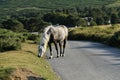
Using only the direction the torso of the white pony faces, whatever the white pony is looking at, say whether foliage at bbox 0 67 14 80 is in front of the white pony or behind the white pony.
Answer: in front

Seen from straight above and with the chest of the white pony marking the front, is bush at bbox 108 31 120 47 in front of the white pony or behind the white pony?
behind

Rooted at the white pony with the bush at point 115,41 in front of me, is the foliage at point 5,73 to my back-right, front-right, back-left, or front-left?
back-right

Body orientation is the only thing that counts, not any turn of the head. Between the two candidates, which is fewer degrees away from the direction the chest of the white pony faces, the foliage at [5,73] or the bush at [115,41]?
the foliage

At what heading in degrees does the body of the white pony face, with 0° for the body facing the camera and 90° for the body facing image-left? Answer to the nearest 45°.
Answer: approximately 45°
